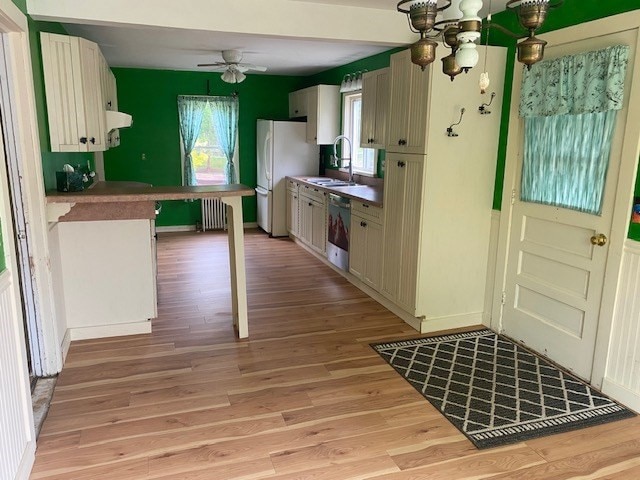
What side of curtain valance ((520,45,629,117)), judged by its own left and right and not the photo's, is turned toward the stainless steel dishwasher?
right

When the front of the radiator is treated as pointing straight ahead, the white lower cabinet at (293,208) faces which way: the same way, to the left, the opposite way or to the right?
to the right

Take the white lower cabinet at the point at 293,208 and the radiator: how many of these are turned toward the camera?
1

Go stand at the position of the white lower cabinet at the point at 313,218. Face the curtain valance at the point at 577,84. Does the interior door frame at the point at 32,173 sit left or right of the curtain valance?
right

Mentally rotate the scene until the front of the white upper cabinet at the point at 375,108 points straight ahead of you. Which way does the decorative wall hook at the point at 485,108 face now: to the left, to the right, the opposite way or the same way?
to the left

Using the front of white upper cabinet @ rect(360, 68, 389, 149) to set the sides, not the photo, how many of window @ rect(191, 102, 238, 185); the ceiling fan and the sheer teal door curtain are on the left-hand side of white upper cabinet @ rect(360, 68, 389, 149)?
1

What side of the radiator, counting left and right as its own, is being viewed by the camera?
front

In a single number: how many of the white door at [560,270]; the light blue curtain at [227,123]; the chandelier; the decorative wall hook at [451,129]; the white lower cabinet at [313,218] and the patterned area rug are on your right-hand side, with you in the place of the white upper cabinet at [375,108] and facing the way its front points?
2

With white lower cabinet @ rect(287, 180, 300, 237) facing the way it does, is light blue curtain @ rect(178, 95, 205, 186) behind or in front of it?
in front

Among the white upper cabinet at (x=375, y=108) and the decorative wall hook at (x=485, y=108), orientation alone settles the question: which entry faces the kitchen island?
the white upper cabinet

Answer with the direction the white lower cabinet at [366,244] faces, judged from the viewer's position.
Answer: facing the viewer and to the left of the viewer

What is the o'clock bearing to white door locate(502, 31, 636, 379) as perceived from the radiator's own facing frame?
The white door is roughly at 11 o'clock from the radiator.

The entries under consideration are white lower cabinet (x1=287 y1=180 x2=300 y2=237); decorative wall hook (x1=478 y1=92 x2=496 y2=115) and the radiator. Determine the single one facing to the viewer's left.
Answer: the white lower cabinet

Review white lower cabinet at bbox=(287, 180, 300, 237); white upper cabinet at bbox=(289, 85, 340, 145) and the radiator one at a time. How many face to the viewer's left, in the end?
2

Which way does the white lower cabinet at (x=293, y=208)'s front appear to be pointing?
to the viewer's left

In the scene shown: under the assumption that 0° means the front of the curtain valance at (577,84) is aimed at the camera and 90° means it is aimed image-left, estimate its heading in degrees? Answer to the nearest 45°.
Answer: approximately 45°
